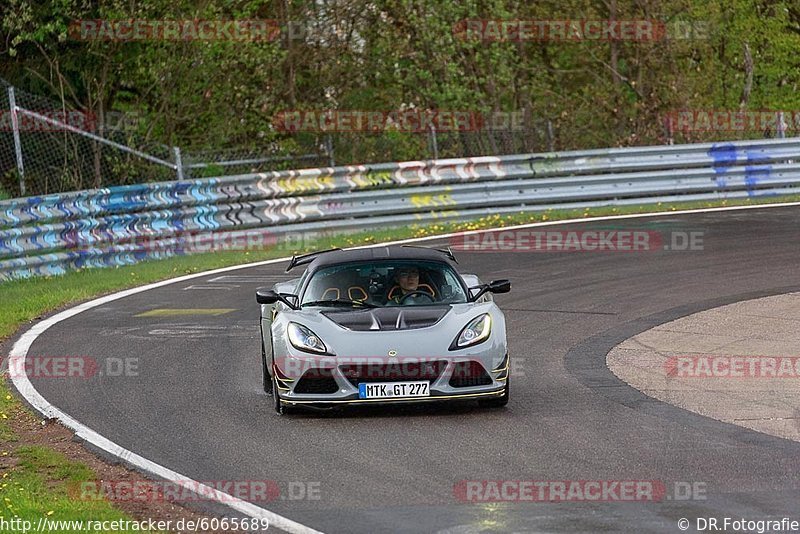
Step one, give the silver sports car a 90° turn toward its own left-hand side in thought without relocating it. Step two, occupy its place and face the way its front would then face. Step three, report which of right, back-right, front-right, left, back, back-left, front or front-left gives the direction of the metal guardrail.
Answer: left

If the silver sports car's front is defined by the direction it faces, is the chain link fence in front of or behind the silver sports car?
behind

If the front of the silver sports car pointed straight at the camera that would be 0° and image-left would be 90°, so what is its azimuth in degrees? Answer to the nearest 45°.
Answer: approximately 0°
